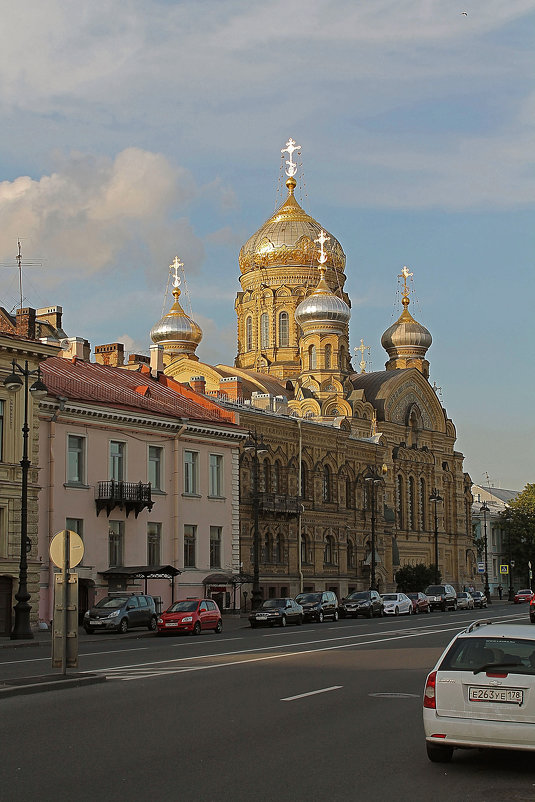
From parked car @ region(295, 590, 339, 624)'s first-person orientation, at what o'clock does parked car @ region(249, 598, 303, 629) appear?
parked car @ region(249, 598, 303, 629) is roughly at 11 o'clock from parked car @ region(295, 590, 339, 624).

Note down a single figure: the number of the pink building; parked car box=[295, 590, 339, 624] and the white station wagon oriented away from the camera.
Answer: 1

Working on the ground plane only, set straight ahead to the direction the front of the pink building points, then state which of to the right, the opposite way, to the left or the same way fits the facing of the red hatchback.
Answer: to the right

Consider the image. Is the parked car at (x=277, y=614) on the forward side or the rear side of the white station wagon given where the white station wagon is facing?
on the forward side

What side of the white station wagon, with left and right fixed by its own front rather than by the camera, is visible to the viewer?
back

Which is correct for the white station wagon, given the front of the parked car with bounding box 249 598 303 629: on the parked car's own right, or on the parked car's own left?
on the parked car's own left

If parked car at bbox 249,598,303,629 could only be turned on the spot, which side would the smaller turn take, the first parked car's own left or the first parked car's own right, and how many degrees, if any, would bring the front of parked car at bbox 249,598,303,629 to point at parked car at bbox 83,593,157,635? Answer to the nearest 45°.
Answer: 0° — it already faces it

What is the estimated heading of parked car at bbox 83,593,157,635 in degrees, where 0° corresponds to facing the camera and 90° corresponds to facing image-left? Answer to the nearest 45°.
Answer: approximately 45°

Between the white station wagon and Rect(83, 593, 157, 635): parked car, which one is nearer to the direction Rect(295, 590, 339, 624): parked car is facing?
the parked car

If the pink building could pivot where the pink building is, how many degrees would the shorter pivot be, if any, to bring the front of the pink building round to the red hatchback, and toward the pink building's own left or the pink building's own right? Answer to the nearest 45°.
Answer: approximately 45° to the pink building's own right

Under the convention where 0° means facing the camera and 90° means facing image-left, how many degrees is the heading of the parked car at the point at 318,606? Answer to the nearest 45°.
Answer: approximately 45°

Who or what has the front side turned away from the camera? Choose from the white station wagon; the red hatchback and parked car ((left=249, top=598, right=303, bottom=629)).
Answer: the white station wagon

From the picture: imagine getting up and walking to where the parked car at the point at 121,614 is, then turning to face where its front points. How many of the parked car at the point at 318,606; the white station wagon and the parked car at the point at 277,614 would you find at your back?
2
